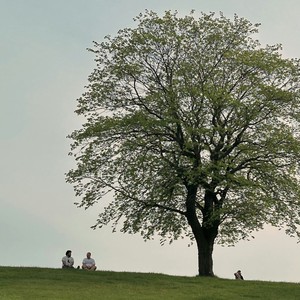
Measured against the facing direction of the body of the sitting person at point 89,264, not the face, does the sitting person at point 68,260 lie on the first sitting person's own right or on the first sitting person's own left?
on the first sitting person's own right

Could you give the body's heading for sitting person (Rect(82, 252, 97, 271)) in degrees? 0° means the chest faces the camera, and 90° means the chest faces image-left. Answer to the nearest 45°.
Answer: approximately 0°

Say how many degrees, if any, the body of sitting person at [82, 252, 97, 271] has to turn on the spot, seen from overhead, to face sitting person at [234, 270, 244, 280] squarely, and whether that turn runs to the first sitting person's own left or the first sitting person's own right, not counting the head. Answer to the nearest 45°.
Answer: approximately 90° to the first sitting person's own left
